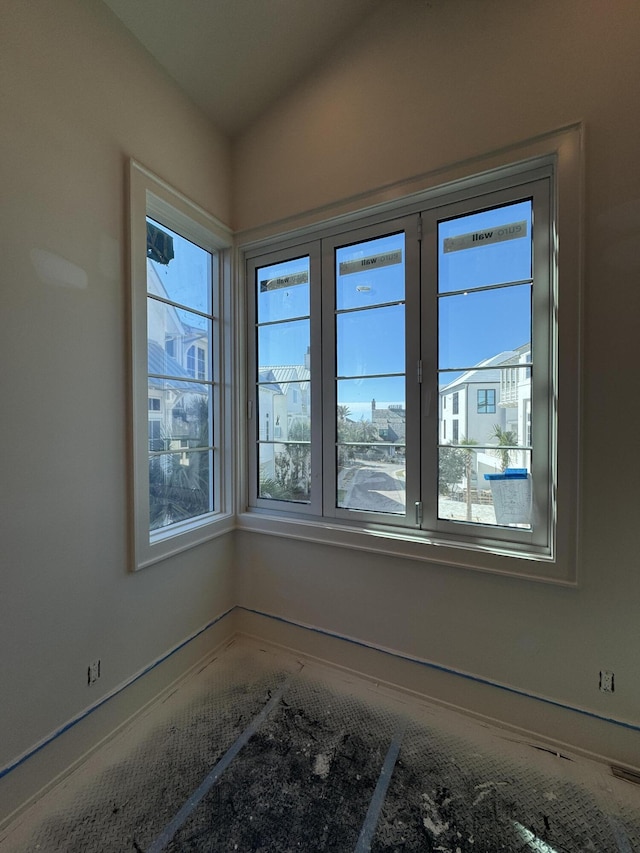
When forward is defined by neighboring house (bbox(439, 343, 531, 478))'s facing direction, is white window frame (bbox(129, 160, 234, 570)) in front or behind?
in front

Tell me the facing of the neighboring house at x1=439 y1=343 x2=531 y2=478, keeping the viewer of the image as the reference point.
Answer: facing the viewer and to the left of the viewer

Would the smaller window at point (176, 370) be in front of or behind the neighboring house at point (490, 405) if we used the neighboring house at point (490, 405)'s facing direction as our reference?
in front
